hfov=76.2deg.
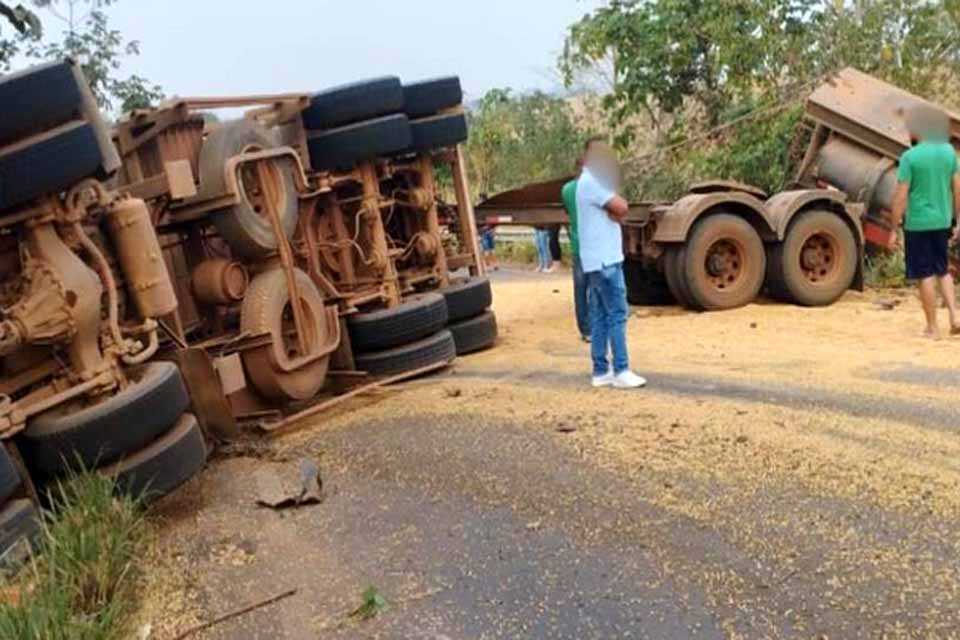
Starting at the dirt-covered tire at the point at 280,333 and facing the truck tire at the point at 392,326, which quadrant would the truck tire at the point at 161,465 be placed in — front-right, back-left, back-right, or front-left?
back-right

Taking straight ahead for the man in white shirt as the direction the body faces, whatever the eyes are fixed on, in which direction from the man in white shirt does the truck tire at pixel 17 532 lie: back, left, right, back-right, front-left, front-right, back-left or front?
back-right

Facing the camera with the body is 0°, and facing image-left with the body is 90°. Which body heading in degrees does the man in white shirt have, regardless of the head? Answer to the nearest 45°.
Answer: approximately 270°
